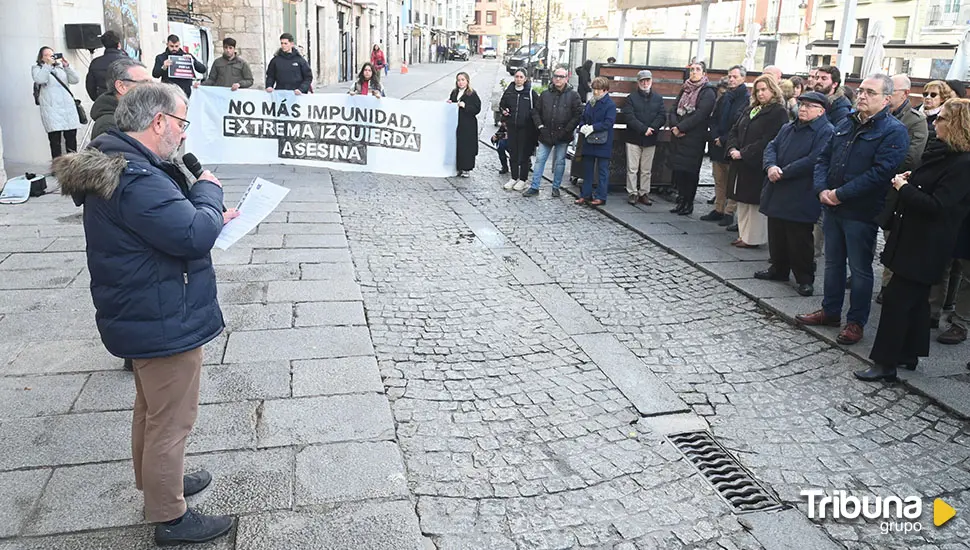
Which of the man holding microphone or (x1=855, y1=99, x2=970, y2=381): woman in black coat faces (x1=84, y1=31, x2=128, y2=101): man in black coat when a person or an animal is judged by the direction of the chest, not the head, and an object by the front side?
the woman in black coat

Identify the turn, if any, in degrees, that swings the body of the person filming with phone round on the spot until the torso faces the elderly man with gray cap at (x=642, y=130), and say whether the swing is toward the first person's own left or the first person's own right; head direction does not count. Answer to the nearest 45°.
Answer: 0° — they already face them

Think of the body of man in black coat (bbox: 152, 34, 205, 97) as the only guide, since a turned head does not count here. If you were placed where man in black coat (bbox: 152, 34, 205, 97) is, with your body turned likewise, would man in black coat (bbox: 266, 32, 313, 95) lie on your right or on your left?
on your left

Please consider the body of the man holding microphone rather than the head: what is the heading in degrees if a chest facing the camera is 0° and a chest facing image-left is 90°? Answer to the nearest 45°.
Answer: approximately 270°

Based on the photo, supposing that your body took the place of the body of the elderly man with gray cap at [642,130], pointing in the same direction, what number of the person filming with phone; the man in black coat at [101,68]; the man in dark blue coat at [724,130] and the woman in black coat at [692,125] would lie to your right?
2

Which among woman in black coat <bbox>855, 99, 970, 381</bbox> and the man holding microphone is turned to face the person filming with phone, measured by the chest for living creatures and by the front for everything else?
the woman in black coat

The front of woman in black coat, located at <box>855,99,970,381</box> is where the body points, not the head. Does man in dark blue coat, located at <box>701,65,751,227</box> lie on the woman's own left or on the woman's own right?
on the woman's own right
